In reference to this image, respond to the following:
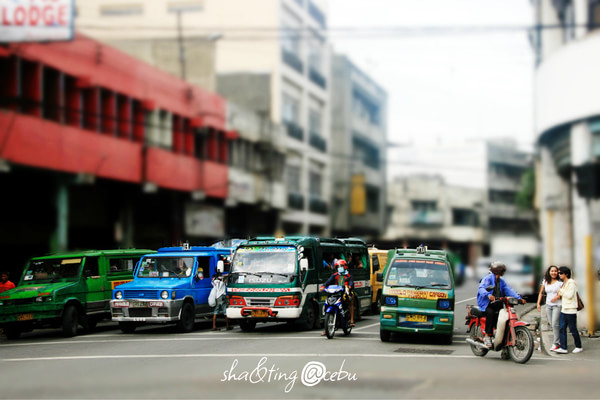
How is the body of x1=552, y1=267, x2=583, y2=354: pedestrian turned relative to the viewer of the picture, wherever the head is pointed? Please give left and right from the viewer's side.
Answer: facing to the left of the viewer

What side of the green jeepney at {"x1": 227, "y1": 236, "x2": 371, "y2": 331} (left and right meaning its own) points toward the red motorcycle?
left

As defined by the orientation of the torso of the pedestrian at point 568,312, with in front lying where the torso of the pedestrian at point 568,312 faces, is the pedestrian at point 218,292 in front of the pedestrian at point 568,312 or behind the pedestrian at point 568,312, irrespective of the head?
in front

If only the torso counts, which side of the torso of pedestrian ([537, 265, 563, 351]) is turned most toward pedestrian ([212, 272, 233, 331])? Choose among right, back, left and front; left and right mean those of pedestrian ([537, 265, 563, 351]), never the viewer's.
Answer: right

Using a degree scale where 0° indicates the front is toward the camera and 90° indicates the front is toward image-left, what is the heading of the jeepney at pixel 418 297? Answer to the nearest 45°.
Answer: approximately 0°

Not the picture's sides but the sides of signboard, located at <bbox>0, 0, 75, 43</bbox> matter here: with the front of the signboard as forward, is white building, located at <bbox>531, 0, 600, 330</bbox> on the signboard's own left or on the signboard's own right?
on the signboard's own left

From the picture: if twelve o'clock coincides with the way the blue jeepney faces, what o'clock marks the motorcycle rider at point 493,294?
The motorcycle rider is roughly at 9 o'clock from the blue jeepney.

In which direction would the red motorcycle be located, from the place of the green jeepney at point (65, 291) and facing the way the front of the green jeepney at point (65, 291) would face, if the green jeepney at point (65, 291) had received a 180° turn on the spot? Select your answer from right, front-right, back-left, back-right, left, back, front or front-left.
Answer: right

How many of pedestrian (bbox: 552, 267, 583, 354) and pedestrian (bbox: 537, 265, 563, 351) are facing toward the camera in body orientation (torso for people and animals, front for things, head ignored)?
1

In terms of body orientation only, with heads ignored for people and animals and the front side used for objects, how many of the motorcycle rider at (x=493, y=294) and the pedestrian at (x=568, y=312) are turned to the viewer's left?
1

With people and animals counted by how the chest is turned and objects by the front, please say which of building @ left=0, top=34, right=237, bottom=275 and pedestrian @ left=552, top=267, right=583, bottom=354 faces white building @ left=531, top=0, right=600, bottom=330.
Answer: the building

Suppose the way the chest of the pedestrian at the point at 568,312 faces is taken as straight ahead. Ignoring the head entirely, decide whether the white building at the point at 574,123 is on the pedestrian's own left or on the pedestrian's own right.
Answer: on the pedestrian's own right
